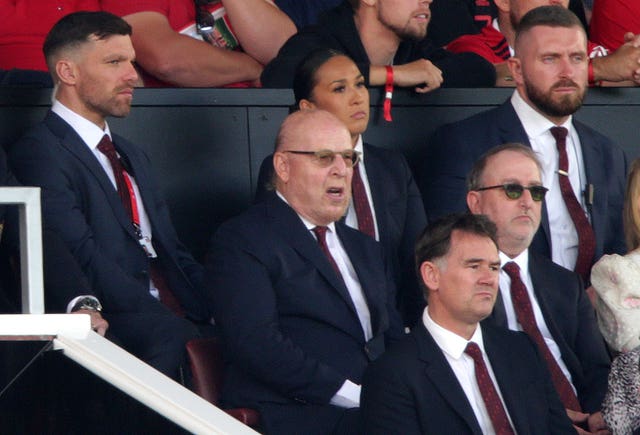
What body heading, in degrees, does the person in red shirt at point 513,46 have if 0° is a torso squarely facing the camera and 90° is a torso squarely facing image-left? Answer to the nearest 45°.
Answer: approximately 315°

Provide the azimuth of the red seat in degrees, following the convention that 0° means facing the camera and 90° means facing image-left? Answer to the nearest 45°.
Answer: approximately 315°

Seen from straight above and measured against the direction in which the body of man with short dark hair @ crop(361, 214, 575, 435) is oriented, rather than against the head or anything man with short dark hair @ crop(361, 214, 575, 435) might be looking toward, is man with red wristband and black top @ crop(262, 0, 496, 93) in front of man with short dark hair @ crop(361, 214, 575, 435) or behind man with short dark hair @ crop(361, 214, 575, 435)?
behind

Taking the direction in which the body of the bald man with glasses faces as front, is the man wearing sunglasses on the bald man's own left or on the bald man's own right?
on the bald man's own left
